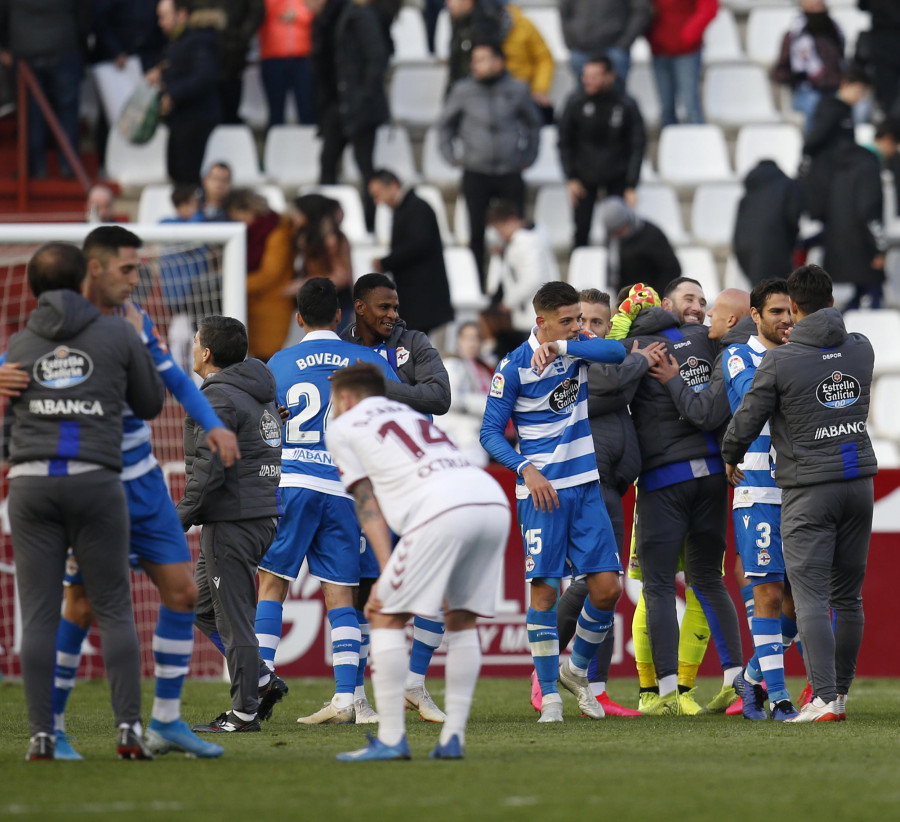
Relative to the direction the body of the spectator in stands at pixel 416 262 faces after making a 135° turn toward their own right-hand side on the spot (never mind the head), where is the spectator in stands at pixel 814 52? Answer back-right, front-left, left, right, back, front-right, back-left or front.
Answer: front

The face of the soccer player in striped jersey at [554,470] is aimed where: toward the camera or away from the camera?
toward the camera

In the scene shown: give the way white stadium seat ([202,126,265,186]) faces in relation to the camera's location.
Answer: facing the viewer

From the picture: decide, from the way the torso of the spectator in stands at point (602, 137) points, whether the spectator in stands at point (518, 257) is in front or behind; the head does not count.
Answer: in front

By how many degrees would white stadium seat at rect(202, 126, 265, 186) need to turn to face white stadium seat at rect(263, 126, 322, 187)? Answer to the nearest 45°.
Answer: approximately 90° to its left

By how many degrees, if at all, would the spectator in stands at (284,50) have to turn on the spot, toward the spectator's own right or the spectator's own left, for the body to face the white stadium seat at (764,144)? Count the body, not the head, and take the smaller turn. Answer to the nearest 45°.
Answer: approximately 90° to the spectator's own left

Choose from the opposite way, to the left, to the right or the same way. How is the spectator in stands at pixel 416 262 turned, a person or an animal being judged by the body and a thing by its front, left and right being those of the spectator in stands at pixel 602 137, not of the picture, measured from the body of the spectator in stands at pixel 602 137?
to the right

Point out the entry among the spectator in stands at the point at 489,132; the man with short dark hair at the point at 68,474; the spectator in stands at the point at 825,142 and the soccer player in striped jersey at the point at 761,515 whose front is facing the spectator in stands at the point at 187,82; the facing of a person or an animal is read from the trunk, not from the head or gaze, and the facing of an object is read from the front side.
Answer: the man with short dark hair

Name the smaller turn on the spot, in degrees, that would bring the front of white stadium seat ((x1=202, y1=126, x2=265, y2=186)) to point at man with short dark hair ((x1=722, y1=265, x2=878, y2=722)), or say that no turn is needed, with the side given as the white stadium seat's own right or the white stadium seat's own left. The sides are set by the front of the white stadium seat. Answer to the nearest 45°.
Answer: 0° — it already faces them

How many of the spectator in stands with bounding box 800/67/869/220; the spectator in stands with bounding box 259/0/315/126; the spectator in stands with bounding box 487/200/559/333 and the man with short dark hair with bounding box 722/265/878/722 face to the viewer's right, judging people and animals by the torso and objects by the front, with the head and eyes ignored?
1

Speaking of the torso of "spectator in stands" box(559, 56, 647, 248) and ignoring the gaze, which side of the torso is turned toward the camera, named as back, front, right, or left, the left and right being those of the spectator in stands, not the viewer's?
front

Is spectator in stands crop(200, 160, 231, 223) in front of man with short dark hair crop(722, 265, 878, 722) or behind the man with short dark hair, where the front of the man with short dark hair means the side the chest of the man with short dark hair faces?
in front

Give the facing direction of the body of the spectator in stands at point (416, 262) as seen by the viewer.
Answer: to the viewer's left
